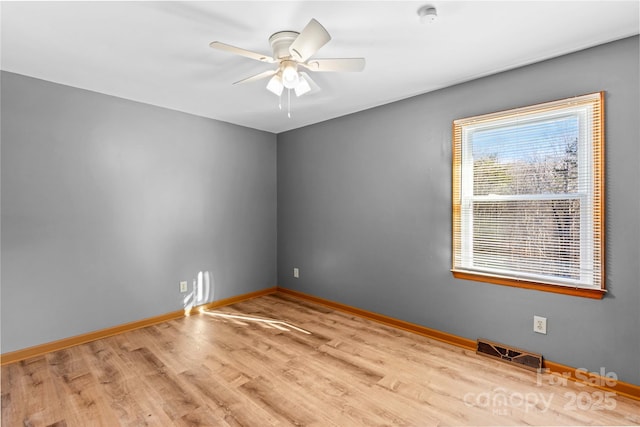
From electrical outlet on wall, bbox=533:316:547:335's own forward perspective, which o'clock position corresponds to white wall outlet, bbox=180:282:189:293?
The white wall outlet is roughly at 1 o'clock from the electrical outlet on wall.

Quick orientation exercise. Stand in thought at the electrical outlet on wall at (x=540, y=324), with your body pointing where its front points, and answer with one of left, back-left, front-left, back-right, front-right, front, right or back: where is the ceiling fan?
front

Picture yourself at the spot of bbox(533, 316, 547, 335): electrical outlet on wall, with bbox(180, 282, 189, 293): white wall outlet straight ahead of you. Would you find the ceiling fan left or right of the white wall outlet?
left

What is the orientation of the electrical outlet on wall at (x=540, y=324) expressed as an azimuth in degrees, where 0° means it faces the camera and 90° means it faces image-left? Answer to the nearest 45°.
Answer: approximately 45°
